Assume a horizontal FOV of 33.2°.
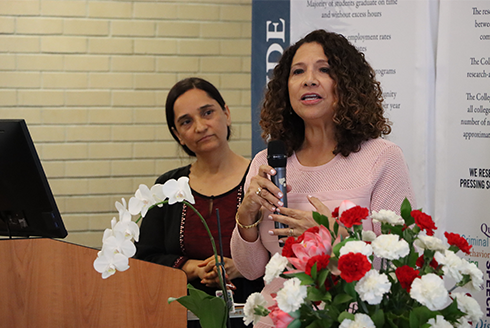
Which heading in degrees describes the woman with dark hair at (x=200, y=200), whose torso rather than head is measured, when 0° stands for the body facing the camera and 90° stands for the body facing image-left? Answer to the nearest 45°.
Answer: approximately 0°

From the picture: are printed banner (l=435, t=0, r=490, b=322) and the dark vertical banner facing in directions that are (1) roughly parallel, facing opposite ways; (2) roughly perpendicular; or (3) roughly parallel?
roughly parallel

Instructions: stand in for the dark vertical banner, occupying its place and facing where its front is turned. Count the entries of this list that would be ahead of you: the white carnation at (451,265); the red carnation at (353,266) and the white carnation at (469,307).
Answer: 3

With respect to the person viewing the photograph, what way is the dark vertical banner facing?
facing the viewer

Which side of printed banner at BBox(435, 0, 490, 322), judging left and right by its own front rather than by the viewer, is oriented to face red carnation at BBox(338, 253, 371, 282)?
front

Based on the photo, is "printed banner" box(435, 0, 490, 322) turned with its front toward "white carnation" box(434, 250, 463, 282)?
yes

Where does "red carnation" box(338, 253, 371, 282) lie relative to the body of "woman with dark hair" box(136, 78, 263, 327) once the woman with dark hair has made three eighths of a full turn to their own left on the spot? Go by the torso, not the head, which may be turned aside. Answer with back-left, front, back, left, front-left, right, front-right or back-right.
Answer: back-right

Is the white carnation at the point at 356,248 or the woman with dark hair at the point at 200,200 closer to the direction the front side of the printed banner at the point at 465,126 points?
the white carnation

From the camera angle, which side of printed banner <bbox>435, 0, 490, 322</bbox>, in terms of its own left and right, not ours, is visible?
front

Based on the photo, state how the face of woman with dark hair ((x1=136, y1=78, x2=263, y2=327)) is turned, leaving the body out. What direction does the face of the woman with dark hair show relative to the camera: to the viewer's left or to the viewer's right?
to the viewer's right

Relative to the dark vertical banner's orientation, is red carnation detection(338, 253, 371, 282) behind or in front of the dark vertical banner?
in front

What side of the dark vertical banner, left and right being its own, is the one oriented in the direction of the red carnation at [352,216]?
front

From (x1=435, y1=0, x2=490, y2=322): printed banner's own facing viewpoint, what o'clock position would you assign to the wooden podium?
The wooden podium is roughly at 1 o'clock from the printed banner.

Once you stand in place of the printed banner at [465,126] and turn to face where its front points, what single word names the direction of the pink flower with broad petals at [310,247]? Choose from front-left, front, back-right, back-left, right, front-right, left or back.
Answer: front

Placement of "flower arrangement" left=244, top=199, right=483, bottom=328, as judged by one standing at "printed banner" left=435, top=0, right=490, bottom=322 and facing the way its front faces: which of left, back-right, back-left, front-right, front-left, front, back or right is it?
front

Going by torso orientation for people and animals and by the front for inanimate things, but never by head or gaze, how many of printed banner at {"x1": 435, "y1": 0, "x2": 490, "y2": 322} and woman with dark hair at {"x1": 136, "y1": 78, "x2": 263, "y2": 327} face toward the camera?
2
